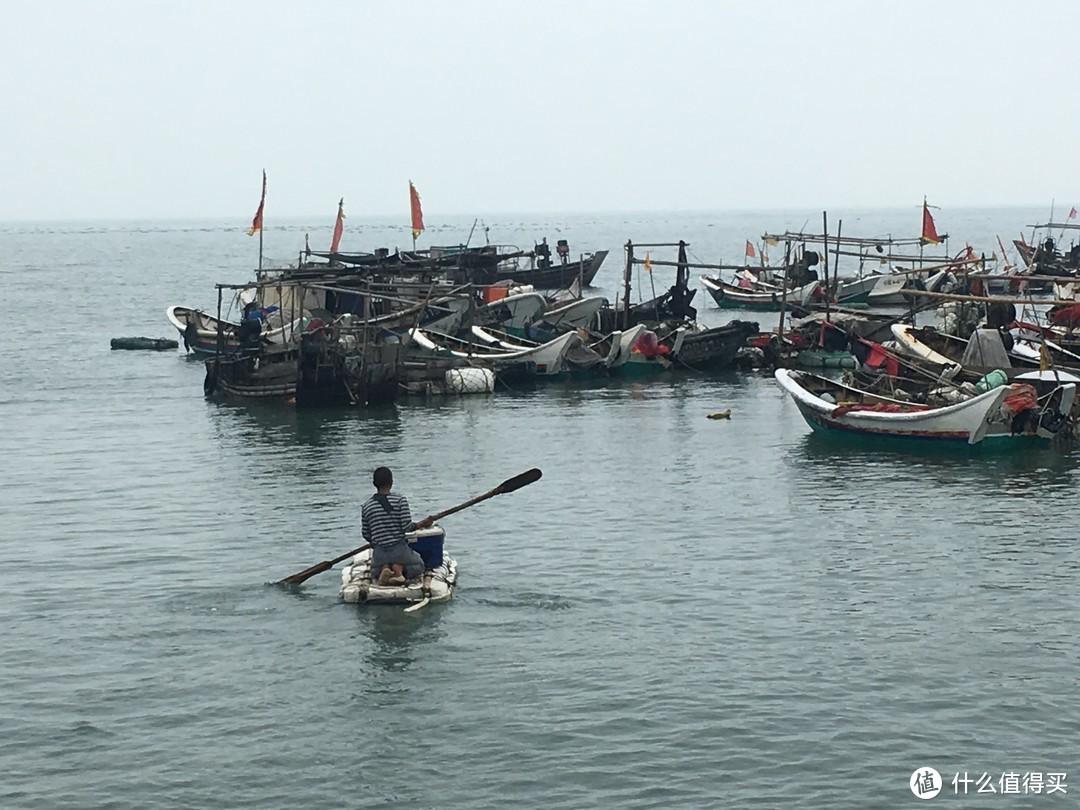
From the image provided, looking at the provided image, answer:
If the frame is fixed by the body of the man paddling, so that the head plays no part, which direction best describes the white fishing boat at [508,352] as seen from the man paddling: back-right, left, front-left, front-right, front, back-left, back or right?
front

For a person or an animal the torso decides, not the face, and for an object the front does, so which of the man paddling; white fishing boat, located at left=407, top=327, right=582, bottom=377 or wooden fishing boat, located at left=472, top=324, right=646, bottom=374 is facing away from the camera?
the man paddling

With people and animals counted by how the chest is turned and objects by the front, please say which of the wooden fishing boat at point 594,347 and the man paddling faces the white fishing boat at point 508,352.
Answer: the man paddling

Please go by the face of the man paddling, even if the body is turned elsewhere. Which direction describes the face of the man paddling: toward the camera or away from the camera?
away from the camera

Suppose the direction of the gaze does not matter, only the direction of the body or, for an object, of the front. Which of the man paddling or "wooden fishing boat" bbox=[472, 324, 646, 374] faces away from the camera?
the man paddling

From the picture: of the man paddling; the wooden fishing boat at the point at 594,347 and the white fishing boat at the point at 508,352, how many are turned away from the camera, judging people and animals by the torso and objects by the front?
1

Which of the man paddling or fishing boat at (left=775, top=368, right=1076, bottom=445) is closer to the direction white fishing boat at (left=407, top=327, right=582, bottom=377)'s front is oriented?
the fishing boat

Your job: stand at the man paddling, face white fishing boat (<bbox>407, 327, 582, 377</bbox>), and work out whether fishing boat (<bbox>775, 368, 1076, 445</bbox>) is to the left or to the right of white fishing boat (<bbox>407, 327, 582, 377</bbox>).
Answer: right

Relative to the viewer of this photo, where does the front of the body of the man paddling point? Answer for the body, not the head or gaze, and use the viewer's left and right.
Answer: facing away from the viewer

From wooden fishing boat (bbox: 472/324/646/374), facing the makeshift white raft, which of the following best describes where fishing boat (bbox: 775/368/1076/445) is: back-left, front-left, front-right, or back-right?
front-left

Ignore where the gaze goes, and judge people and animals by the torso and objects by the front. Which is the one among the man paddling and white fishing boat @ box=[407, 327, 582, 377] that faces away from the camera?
the man paddling

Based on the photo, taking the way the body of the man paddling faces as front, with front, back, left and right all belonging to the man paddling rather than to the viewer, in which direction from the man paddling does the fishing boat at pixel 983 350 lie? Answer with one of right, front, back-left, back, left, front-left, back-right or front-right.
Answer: front-right

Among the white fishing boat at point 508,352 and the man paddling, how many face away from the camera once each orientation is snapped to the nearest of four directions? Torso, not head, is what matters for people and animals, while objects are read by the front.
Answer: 1

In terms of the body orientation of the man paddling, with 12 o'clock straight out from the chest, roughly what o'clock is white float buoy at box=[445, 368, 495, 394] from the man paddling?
The white float buoy is roughly at 12 o'clock from the man paddling.
